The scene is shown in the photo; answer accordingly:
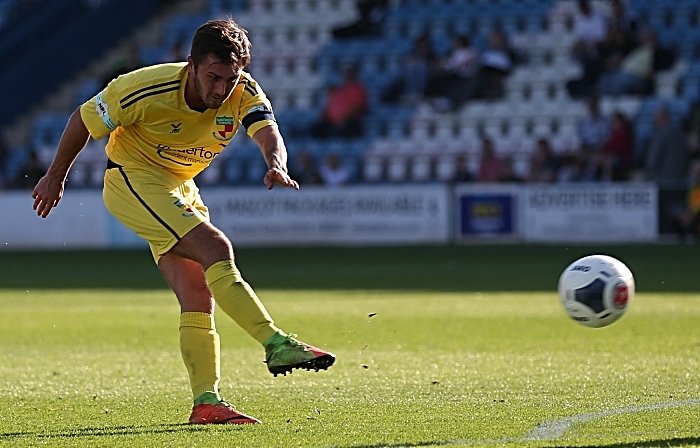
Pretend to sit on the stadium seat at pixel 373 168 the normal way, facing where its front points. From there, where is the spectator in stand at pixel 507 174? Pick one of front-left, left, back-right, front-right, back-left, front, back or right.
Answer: front-left

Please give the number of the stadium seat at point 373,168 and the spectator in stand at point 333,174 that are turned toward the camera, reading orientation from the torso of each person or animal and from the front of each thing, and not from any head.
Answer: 2

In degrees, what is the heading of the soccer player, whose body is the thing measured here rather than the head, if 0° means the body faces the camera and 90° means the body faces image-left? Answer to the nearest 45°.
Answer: approximately 315°

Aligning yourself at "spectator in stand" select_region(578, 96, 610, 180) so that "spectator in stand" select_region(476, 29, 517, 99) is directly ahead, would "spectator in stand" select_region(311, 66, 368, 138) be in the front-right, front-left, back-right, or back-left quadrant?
front-left

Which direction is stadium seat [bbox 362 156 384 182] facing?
toward the camera

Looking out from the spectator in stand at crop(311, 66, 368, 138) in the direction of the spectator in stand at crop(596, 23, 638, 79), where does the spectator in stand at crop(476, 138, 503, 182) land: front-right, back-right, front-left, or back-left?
front-right

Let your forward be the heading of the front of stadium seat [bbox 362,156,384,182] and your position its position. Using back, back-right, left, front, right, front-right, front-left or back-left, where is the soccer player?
front

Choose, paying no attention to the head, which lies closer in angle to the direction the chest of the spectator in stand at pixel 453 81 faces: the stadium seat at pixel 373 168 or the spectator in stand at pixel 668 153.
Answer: the stadium seat

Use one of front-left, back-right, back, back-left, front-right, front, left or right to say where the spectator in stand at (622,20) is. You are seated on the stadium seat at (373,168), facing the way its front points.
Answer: left

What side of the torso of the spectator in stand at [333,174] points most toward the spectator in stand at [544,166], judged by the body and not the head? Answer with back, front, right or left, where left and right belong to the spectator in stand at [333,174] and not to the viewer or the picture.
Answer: left

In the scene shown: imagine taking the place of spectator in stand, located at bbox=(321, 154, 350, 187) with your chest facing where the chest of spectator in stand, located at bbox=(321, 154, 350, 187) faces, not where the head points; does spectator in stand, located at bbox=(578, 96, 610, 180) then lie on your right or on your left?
on your left

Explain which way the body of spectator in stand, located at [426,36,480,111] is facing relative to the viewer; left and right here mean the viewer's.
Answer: facing the viewer and to the left of the viewer

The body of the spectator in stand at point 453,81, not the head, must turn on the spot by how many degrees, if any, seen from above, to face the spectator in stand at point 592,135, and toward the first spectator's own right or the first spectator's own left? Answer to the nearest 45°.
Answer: approximately 90° to the first spectator's own left

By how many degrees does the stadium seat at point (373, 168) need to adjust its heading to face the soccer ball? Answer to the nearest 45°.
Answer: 0° — it already faces it

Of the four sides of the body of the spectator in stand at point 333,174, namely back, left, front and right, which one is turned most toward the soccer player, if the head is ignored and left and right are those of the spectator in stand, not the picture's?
front

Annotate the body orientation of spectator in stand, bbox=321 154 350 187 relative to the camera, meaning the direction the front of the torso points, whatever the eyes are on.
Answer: toward the camera
